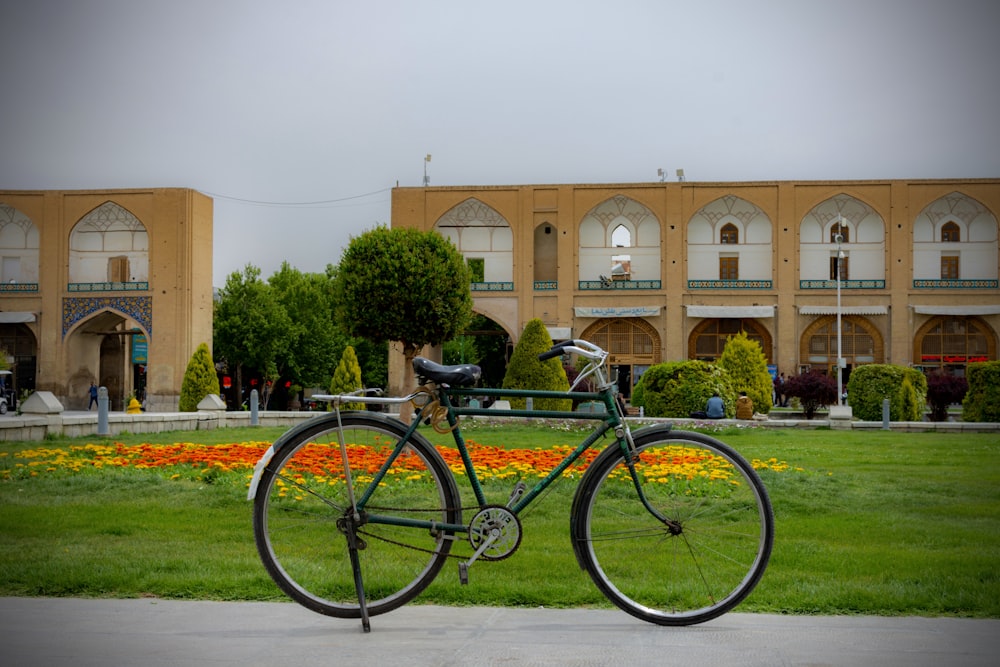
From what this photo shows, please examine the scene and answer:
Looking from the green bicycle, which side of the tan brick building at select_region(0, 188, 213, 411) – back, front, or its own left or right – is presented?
front

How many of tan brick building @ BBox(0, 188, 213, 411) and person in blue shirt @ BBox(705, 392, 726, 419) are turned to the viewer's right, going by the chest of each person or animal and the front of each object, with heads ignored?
0

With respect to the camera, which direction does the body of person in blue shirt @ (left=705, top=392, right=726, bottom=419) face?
away from the camera

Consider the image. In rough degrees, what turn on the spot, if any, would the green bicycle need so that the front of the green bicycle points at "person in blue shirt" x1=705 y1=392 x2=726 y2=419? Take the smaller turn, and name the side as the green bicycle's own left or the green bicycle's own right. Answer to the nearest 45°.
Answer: approximately 90° to the green bicycle's own left

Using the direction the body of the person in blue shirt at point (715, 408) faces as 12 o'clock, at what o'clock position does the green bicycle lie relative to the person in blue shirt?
The green bicycle is roughly at 6 o'clock from the person in blue shirt.

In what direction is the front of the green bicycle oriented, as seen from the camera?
facing to the right of the viewer

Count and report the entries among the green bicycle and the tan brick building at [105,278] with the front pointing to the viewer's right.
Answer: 1

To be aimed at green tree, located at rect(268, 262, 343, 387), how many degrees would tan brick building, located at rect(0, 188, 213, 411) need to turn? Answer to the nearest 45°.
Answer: approximately 90° to its left

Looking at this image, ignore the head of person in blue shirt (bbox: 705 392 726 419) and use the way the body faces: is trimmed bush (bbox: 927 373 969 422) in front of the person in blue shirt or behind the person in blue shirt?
in front

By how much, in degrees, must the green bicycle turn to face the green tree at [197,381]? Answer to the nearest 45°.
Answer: approximately 90° to its left

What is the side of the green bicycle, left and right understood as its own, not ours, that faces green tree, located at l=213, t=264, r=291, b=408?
left

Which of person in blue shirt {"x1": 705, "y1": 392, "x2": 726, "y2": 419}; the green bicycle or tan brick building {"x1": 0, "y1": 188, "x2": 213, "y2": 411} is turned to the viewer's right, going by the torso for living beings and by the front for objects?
the green bicycle
